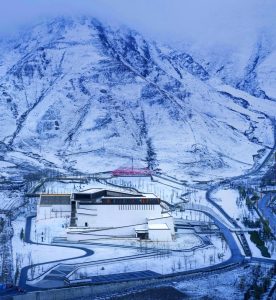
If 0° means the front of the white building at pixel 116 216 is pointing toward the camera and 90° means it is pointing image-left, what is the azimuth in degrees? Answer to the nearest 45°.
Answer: approximately 0°
